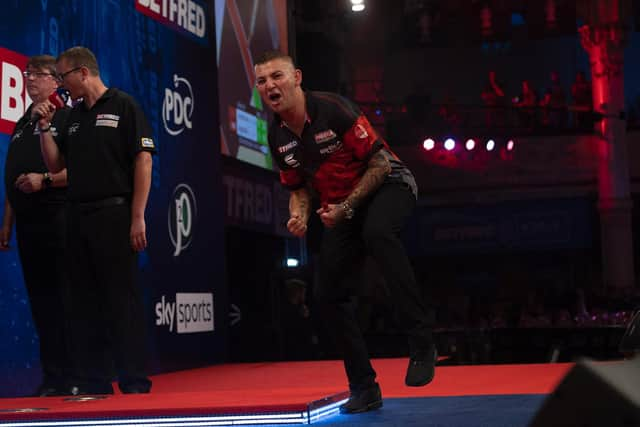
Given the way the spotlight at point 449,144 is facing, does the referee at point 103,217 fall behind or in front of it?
in front

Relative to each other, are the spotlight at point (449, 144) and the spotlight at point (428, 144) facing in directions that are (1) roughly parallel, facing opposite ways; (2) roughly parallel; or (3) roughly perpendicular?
roughly parallel

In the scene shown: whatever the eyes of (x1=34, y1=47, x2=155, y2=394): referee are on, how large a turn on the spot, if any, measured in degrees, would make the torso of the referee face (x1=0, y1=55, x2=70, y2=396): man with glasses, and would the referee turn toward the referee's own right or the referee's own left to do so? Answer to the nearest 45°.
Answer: approximately 90° to the referee's own right

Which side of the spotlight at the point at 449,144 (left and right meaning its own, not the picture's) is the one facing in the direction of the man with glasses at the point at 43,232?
front

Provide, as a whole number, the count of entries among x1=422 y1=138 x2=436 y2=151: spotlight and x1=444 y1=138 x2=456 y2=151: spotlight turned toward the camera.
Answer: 2

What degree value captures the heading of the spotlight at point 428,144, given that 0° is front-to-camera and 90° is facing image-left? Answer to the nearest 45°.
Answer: approximately 0°

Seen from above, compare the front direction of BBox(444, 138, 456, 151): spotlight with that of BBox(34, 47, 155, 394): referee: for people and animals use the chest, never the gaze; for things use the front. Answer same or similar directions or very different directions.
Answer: same or similar directions

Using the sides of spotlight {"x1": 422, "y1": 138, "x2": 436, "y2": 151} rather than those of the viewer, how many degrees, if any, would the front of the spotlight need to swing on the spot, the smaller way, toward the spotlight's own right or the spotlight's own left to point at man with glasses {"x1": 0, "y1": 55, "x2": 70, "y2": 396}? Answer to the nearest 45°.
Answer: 0° — it already faces them

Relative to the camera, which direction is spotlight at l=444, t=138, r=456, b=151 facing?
toward the camera

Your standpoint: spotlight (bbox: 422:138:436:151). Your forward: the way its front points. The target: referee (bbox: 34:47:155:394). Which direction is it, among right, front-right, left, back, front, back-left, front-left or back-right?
front
